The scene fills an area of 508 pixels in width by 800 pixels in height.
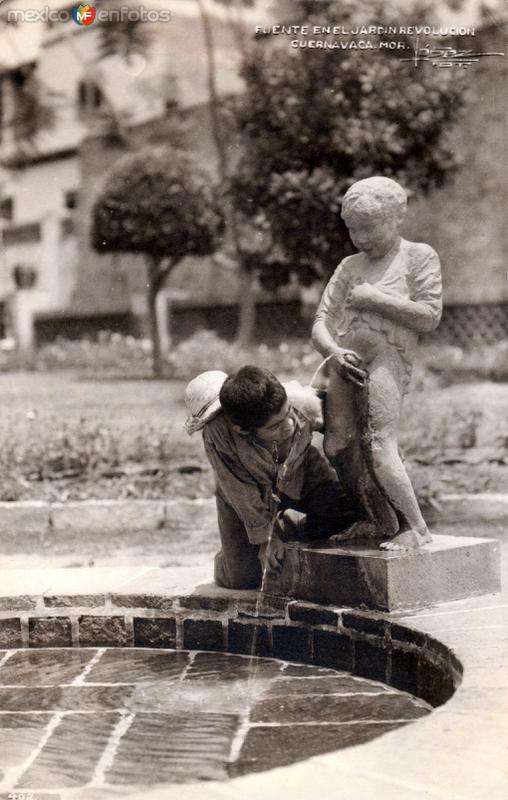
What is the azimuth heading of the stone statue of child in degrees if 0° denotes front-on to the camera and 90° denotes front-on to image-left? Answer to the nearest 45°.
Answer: approximately 45°

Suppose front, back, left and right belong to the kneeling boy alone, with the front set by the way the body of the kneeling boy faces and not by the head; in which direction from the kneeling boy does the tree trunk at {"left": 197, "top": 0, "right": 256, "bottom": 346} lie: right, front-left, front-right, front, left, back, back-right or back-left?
back-left

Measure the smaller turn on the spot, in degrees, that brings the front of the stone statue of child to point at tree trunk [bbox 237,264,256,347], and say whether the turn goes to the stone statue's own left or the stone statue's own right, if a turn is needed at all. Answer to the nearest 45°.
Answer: approximately 135° to the stone statue's own right

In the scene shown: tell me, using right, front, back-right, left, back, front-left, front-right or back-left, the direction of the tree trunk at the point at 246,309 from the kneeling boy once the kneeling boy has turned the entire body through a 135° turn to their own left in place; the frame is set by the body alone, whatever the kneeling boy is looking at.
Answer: front

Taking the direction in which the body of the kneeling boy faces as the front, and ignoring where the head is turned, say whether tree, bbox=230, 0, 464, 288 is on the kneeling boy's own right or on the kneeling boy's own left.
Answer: on the kneeling boy's own left

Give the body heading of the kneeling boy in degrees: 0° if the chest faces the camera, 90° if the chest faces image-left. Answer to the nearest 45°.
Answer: approximately 315°

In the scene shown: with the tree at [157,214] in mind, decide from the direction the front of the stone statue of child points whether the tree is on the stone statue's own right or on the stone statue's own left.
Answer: on the stone statue's own right
